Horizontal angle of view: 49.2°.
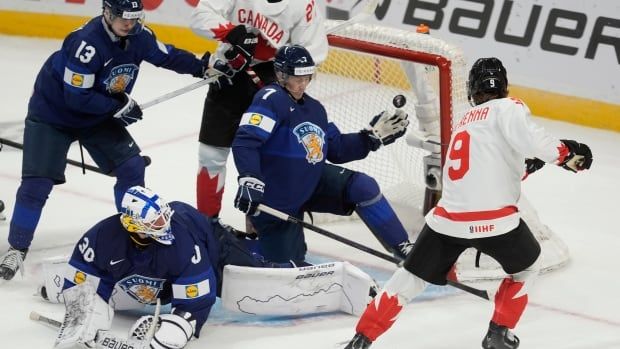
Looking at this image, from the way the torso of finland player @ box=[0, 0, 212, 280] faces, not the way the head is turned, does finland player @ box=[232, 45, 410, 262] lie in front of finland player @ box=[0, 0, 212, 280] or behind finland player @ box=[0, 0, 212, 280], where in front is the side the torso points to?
in front

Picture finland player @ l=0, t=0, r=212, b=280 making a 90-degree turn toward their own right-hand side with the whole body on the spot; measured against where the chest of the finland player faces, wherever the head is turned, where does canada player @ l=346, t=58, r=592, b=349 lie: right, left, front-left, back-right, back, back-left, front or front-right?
left

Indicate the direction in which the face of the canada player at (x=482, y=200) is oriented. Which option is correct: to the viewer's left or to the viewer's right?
to the viewer's left

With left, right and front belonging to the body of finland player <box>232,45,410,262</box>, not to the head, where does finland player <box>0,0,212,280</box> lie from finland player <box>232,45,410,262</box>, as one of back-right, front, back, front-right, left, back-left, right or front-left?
back-right

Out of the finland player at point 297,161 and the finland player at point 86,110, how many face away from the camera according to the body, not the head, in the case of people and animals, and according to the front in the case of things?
0

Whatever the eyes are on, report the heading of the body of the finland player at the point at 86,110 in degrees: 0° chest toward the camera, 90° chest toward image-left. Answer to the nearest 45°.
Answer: approximately 315°

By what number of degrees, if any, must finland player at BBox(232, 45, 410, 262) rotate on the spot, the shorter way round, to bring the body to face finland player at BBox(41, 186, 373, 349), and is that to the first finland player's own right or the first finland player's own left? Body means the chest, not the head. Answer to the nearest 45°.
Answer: approximately 90° to the first finland player's own right
